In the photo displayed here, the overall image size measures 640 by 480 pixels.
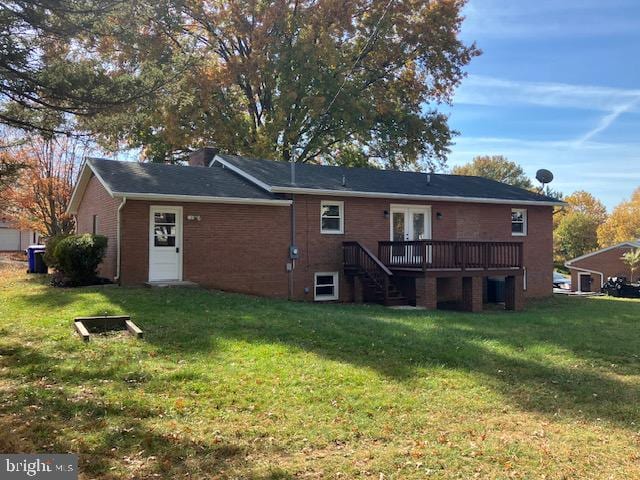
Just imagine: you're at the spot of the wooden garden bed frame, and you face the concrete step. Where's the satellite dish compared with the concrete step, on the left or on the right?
right

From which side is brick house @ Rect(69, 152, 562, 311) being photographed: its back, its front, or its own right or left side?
back

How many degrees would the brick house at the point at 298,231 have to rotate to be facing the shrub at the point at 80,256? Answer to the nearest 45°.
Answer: approximately 135° to its left

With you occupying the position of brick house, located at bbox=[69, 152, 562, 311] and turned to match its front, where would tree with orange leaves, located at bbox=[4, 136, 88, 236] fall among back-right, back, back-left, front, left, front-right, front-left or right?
front-left

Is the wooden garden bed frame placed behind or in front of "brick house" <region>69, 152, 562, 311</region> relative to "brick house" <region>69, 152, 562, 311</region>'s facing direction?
behind

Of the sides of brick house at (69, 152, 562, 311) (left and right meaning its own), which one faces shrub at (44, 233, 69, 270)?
left

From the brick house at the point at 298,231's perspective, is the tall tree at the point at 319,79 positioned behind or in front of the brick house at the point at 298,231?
in front

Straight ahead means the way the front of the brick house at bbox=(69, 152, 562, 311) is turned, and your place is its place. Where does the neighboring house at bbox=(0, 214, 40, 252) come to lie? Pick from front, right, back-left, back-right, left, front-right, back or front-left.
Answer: front-left
